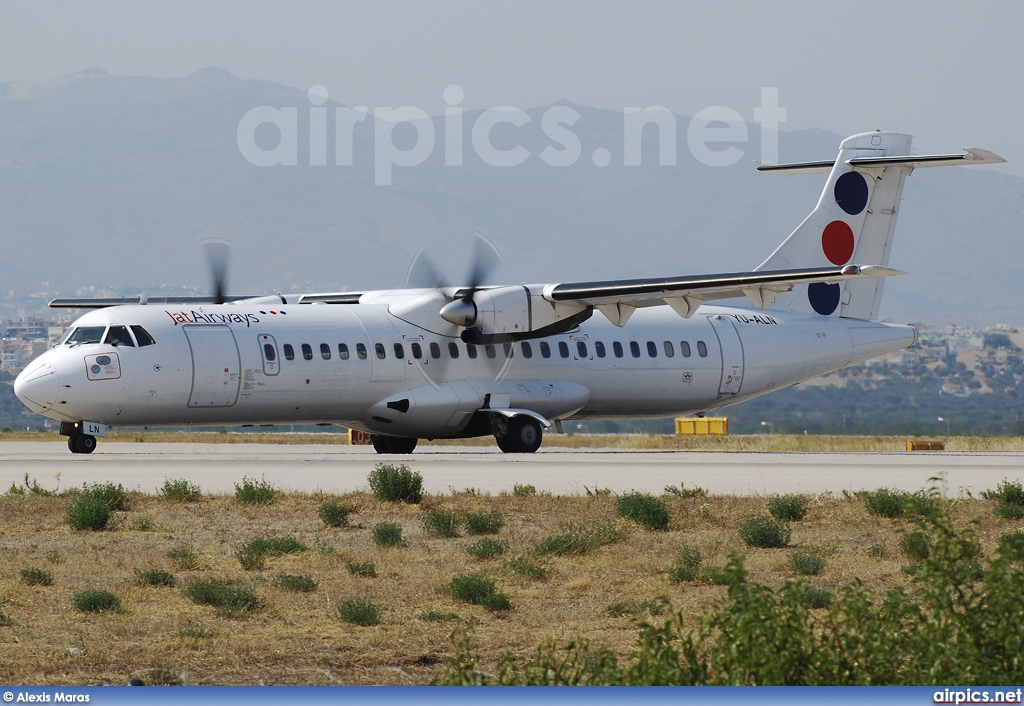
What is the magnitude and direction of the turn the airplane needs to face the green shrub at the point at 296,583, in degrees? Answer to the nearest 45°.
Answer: approximately 45° to its left

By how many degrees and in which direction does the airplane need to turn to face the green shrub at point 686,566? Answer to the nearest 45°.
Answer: approximately 45° to its left

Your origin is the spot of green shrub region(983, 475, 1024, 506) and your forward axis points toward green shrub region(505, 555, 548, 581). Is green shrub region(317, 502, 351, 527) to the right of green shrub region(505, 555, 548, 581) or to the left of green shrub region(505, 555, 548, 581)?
right

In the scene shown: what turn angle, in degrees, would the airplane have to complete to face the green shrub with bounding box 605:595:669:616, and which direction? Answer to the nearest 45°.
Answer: approximately 45° to its left

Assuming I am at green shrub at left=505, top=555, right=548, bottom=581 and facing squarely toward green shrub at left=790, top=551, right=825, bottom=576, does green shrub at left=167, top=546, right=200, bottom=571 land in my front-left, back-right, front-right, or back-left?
back-left

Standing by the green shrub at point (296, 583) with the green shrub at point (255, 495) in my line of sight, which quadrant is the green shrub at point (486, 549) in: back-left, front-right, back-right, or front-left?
front-right

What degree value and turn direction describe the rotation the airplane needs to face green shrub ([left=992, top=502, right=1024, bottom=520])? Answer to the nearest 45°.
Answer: approximately 90° to its left

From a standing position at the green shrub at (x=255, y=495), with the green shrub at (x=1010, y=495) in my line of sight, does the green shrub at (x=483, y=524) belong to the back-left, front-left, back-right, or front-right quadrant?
front-right

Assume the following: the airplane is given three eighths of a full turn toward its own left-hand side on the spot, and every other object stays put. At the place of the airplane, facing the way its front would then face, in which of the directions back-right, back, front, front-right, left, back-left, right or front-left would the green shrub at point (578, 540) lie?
right

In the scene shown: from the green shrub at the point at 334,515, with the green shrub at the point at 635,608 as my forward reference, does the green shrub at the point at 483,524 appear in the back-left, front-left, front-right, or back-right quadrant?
front-left

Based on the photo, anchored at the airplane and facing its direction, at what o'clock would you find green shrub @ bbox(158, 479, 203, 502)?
The green shrub is roughly at 11 o'clock from the airplane.

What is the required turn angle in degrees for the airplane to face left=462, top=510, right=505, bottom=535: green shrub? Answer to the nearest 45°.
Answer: approximately 45° to its left

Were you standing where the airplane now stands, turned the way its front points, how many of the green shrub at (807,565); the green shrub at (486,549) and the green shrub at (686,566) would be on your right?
0

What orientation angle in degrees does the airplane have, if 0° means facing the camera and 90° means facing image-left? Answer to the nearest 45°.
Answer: approximately 45°
